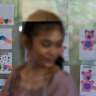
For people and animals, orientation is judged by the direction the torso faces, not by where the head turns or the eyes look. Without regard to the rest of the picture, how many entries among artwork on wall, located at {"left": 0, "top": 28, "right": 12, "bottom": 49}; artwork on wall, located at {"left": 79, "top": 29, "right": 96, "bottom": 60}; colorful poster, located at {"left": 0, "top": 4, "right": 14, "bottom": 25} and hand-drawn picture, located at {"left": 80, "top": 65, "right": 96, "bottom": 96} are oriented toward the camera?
4

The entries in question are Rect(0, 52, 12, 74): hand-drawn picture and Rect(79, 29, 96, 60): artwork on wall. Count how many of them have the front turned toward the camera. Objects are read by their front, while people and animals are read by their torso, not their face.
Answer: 2

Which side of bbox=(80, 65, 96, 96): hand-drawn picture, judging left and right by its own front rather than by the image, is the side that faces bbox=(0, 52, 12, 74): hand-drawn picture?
right

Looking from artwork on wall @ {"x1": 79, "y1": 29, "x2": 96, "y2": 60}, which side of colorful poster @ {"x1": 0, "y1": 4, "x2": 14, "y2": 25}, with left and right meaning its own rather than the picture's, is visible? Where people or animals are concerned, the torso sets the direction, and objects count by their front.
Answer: left

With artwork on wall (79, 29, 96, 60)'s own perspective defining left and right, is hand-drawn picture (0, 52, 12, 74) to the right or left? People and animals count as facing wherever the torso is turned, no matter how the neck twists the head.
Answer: on its right

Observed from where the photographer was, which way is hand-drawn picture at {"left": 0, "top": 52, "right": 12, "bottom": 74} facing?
facing the viewer

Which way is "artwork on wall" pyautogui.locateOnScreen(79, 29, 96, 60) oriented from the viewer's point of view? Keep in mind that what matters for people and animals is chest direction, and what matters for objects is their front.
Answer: toward the camera

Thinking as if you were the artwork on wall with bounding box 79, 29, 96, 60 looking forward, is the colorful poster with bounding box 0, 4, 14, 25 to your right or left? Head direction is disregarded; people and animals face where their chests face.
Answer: on your right

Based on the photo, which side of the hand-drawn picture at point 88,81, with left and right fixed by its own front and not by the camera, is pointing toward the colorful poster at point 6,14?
right

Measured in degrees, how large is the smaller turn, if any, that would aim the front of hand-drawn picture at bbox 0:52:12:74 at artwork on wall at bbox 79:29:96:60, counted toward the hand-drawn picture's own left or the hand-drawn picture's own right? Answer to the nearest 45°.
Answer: approximately 90° to the hand-drawn picture's own left

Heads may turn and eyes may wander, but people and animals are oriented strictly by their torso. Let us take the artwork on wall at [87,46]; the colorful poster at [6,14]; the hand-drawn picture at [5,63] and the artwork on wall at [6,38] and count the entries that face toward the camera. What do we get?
4
